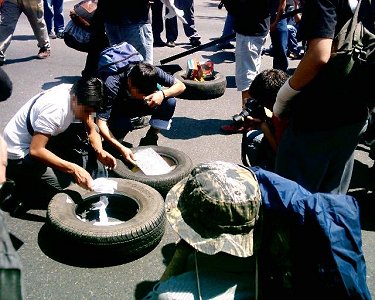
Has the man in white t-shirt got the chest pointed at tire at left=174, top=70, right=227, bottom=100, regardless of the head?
no

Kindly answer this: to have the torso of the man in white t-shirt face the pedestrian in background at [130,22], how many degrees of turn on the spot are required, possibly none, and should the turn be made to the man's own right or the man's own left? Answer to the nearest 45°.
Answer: approximately 90° to the man's own left

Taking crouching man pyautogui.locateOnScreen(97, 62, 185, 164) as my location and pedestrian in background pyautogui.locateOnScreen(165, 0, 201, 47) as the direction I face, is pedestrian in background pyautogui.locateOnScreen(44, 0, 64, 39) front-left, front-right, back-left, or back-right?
front-left

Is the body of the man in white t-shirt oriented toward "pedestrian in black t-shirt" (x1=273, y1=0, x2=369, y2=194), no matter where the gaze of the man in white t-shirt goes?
yes

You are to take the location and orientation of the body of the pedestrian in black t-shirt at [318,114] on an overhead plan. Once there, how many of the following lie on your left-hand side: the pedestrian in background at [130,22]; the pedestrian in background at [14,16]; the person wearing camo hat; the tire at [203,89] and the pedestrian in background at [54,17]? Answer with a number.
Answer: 1

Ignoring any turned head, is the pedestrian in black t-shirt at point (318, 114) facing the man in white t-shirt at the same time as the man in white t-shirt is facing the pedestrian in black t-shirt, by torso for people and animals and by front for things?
yes

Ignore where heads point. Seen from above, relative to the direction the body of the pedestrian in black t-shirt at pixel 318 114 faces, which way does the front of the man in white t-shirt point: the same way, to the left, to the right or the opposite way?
the opposite way

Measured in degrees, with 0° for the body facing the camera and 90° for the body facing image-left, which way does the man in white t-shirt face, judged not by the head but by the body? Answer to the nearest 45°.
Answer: approximately 315°

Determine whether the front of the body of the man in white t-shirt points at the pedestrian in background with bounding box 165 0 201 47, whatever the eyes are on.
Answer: no

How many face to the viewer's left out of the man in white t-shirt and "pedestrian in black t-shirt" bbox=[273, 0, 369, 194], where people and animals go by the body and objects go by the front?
1

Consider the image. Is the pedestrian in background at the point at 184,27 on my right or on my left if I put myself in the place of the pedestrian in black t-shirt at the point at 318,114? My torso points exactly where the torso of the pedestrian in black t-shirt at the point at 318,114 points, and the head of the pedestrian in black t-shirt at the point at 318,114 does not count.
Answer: on my right

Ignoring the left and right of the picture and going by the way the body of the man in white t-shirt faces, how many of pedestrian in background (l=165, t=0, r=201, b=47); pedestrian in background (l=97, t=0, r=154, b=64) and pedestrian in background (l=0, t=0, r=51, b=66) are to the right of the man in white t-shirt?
0

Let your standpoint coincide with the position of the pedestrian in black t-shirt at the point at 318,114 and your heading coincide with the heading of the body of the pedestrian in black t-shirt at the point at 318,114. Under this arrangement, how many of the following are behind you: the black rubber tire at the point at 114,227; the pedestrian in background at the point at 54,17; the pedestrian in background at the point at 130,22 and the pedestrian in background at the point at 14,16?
0

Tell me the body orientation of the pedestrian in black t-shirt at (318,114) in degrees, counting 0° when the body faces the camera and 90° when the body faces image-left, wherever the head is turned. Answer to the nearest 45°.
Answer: approximately 90°

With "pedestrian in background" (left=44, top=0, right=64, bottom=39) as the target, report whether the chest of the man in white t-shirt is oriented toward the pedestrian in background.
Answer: no
